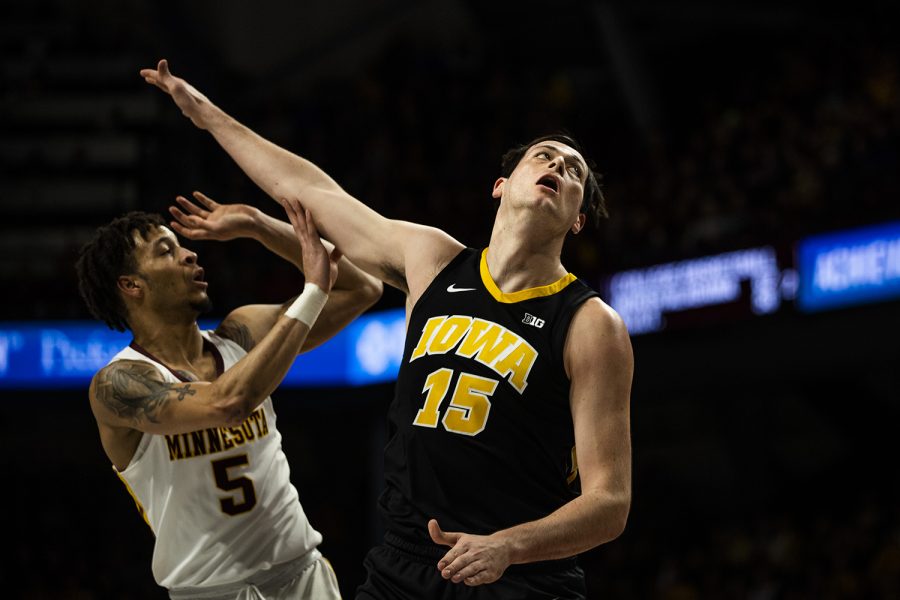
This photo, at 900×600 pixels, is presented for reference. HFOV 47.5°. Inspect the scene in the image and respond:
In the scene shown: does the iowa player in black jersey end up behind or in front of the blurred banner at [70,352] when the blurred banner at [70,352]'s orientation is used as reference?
in front

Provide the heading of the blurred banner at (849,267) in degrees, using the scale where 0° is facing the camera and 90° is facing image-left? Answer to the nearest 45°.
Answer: approximately 45°

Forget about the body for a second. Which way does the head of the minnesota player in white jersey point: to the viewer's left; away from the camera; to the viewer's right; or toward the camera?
to the viewer's right

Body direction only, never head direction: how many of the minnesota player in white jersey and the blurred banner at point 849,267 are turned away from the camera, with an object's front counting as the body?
0

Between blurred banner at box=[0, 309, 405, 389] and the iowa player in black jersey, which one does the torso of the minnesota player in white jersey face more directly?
the iowa player in black jersey

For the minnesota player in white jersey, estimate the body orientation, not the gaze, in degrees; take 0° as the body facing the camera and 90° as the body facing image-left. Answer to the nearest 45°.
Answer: approximately 315°

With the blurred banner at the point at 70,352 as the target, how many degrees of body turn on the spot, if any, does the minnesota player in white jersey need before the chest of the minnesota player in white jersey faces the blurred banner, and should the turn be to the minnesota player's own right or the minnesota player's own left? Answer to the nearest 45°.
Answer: approximately 135° to the minnesota player's own left

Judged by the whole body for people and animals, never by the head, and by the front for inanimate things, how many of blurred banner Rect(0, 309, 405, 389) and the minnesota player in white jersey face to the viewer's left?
0

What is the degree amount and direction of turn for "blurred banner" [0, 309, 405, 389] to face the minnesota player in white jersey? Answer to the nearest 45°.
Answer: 0° — it already faces them

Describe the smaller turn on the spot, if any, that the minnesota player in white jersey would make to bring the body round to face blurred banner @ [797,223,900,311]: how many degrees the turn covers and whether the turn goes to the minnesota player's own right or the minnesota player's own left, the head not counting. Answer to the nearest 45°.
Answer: approximately 90° to the minnesota player's own left

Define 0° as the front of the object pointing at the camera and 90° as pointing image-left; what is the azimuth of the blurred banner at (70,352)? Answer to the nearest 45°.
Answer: approximately 0°

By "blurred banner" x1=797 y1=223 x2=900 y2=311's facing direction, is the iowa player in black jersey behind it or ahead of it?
ahead
